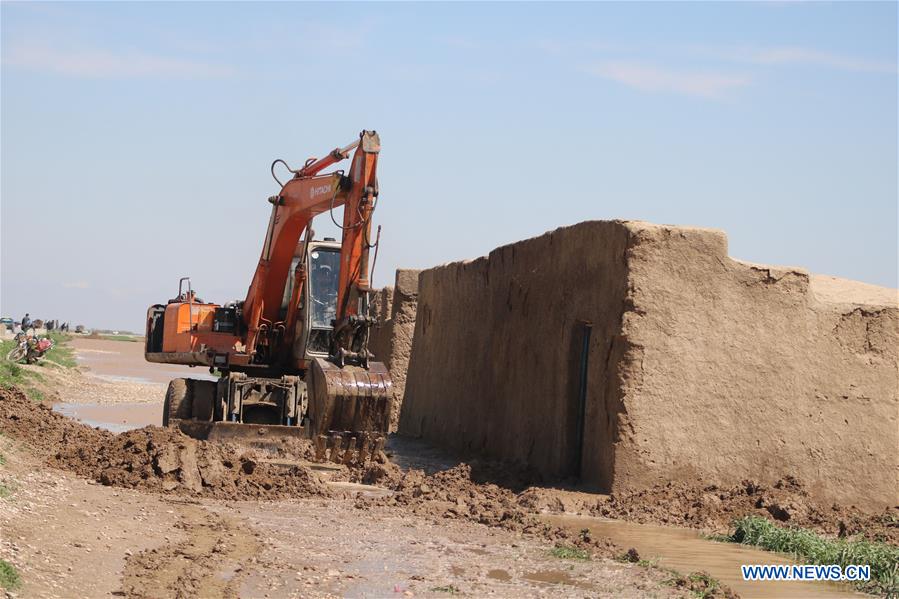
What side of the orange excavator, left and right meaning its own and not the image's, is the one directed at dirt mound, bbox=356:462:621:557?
front

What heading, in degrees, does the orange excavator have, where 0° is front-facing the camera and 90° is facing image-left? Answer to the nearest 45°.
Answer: approximately 315°

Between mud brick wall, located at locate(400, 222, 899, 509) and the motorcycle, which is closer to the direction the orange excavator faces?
the mud brick wall

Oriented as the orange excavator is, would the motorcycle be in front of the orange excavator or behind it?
behind
